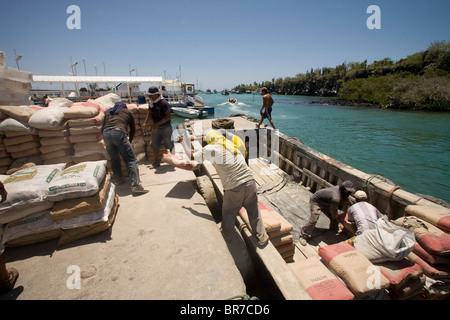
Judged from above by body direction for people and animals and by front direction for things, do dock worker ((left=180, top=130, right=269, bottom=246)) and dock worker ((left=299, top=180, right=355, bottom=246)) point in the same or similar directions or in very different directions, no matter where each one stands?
very different directions

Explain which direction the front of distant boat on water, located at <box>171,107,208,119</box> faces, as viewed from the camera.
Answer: facing to the left of the viewer

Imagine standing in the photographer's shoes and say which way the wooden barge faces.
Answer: facing away from the viewer and to the left of the viewer

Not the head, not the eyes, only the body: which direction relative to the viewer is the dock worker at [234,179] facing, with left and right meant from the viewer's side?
facing away from the viewer and to the left of the viewer

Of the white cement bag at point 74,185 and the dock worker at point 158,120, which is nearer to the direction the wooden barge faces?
the dock worker

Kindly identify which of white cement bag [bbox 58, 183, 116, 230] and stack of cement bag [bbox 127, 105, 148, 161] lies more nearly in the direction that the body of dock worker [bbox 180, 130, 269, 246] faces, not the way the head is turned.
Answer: the stack of cement bag

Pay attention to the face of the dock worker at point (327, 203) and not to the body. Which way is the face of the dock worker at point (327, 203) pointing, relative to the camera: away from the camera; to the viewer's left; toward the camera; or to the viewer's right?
to the viewer's right

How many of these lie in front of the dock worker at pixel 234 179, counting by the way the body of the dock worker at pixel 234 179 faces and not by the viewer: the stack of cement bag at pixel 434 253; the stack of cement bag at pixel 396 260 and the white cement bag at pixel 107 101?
1

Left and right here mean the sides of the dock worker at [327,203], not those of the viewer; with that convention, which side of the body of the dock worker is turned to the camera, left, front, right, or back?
right

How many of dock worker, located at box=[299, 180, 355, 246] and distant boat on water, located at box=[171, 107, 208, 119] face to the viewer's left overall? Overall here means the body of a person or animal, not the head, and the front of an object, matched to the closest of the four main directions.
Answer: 1

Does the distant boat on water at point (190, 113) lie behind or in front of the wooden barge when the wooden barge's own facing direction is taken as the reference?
in front
